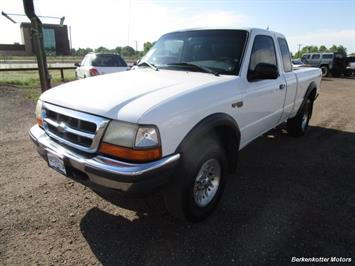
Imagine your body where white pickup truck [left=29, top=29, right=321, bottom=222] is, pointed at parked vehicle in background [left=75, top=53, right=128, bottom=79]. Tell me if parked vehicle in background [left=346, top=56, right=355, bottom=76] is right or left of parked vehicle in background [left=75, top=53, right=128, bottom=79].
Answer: right

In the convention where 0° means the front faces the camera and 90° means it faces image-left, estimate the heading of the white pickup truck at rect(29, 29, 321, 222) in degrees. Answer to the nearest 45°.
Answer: approximately 45°

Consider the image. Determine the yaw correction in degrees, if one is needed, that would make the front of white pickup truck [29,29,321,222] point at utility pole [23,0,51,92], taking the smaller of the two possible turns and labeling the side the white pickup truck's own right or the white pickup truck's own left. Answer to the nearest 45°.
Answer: approximately 90° to the white pickup truck's own right

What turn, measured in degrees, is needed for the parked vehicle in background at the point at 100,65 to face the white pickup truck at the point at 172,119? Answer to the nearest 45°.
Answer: approximately 135° to its left

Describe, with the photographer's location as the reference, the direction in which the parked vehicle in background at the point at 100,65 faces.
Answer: facing away from the viewer and to the left of the viewer

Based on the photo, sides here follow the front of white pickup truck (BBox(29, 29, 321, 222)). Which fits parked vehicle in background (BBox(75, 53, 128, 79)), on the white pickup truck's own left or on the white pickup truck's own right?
on the white pickup truck's own right

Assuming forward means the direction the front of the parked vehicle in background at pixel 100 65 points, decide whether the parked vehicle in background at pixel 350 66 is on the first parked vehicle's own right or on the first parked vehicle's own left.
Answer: on the first parked vehicle's own right

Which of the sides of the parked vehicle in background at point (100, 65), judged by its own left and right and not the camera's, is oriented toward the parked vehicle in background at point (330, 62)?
right
